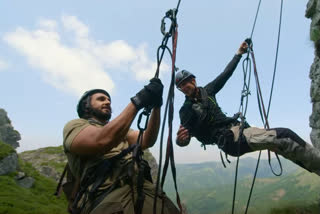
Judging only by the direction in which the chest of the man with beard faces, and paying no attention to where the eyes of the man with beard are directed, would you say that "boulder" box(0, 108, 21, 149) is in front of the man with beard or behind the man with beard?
behind

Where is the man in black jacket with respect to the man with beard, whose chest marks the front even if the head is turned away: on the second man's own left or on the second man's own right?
on the second man's own left

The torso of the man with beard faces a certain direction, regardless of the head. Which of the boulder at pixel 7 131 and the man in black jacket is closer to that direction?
the man in black jacket

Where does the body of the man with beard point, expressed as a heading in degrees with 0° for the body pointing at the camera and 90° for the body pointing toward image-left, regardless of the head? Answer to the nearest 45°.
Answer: approximately 315°

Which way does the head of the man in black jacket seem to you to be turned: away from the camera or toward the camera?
toward the camera
